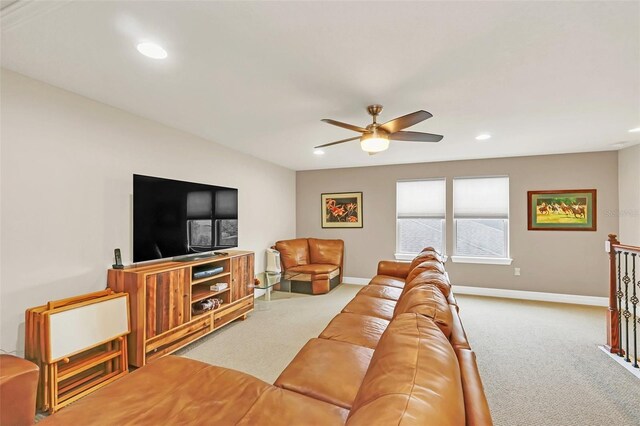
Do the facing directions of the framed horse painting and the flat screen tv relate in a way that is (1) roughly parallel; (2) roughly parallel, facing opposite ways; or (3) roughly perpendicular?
roughly perpendicular

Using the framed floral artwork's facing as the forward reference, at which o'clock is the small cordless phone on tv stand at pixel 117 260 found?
The small cordless phone on tv stand is roughly at 1 o'clock from the framed floral artwork.

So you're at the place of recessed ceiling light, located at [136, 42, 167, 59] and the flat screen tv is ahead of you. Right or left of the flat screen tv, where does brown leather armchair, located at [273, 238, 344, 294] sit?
right

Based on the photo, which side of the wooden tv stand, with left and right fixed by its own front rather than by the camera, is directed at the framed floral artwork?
left

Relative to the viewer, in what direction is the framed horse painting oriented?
toward the camera

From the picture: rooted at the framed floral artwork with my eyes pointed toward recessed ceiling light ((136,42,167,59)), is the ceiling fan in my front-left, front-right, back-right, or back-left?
front-left

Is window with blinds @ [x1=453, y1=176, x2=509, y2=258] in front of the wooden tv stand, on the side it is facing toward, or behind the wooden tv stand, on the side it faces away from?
in front

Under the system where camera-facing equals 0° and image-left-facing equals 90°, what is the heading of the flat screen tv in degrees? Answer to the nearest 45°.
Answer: approximately 315°

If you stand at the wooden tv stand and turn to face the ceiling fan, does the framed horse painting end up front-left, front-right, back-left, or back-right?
front-left

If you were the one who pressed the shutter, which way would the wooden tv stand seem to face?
facing the viewer and to the right of the viewer

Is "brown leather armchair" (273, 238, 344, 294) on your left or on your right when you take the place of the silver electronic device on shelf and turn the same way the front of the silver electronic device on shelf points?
on your left

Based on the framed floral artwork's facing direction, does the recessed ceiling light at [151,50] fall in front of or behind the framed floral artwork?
in front

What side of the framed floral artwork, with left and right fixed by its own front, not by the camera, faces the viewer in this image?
front

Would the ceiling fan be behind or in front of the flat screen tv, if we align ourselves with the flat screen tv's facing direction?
in front

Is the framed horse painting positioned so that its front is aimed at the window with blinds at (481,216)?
no

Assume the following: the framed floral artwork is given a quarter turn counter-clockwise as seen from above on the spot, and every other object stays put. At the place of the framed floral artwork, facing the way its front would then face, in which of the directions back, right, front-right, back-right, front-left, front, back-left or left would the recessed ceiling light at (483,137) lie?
front-right

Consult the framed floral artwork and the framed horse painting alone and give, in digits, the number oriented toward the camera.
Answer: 2
